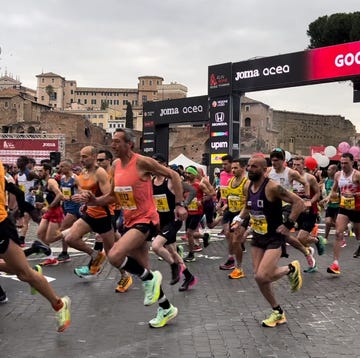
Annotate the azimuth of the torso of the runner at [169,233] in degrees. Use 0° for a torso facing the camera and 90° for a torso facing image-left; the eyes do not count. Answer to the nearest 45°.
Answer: approximately 45°

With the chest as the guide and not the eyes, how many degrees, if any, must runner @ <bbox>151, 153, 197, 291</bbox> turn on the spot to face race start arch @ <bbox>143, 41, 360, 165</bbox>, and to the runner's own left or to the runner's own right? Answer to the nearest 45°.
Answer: approximately 135° to the runner's own right

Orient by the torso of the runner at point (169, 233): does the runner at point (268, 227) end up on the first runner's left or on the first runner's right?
on the first runner's left

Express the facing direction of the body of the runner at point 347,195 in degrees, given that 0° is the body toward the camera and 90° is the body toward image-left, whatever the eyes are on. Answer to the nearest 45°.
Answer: approximately 45°

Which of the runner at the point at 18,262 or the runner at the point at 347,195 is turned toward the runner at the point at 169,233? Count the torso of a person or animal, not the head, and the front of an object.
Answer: the runner at the point at 347,195

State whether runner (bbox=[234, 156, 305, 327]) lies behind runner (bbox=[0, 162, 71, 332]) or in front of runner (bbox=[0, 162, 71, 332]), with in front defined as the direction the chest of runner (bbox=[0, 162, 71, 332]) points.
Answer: behind

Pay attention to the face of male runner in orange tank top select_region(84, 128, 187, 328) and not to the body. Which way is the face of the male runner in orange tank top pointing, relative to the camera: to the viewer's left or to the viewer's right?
to the viewer's left

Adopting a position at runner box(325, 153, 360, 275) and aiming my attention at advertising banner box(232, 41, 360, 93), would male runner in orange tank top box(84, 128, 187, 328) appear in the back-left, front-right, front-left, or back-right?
back-left

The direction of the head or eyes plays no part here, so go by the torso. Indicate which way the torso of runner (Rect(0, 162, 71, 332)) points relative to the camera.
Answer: to the viewer's left

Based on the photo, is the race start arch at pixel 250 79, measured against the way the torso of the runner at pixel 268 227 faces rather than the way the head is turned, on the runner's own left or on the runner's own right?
on the runner's own right
